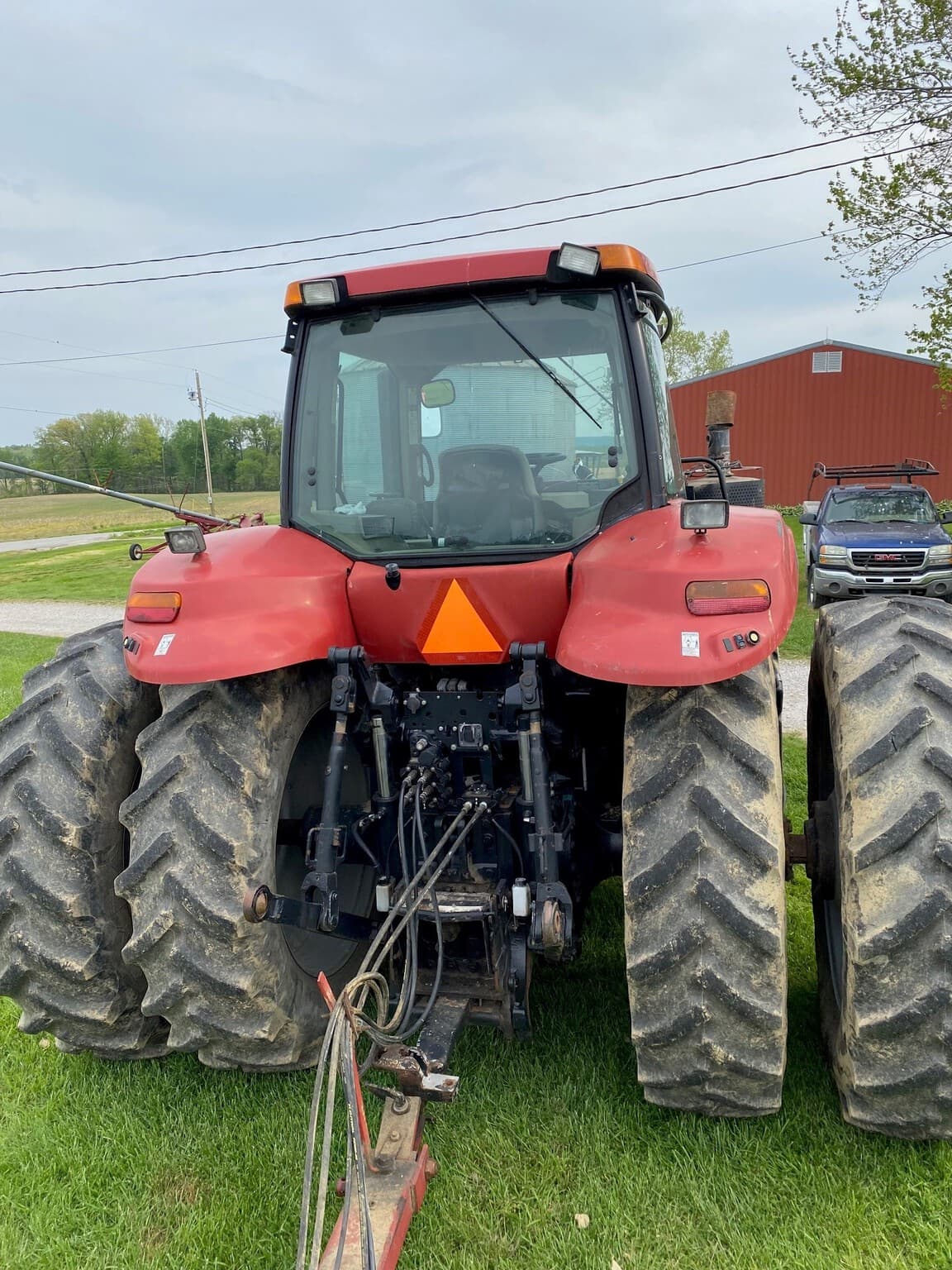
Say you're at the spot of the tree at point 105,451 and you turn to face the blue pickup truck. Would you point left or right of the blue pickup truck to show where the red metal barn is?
left

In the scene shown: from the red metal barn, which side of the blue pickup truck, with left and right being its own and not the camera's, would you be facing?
back

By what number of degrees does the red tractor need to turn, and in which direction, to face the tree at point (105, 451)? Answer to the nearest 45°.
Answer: approximately 45° to its left

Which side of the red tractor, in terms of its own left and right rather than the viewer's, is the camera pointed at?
back

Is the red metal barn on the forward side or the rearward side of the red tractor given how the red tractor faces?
on the forward side

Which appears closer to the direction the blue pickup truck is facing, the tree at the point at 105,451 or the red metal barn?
the tree

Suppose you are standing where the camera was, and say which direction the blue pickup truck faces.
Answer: facing the viewer

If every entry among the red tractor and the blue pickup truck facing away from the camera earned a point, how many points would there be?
1

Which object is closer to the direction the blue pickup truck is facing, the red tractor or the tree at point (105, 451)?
the red tractor

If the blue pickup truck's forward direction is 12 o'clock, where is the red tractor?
The red tractor is roughly at 12 o'clock from the blue pickup truck.

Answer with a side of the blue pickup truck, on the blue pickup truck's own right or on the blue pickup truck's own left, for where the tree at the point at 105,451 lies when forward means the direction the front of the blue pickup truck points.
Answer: on the blue pickup truck's own right

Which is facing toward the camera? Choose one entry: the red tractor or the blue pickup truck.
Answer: the blue pickup truck

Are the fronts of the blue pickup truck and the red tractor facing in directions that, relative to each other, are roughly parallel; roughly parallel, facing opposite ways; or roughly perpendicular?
roughly parallel, facing opposite ways
